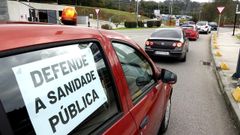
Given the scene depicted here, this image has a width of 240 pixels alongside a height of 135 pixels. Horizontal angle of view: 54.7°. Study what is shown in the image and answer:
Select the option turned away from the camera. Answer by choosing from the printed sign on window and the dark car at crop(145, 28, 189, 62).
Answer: the dark car

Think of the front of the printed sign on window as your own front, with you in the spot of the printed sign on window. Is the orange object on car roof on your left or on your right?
on your left

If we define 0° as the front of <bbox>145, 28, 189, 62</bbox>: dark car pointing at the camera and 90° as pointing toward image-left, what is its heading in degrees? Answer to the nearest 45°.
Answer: approximately 180°

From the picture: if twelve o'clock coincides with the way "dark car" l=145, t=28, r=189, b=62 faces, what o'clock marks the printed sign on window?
The printed sign on window is roughly at 6 o'clock from the dark car.

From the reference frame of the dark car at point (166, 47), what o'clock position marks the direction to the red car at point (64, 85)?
The red car is roughly at 6 o'clock from the dark car.

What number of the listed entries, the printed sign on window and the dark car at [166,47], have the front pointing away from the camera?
1

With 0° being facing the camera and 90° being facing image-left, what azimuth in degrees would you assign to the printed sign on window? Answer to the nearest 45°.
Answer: approximately 315°

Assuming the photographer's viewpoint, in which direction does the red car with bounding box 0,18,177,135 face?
facing away from the viewer and to the right of the viewer
